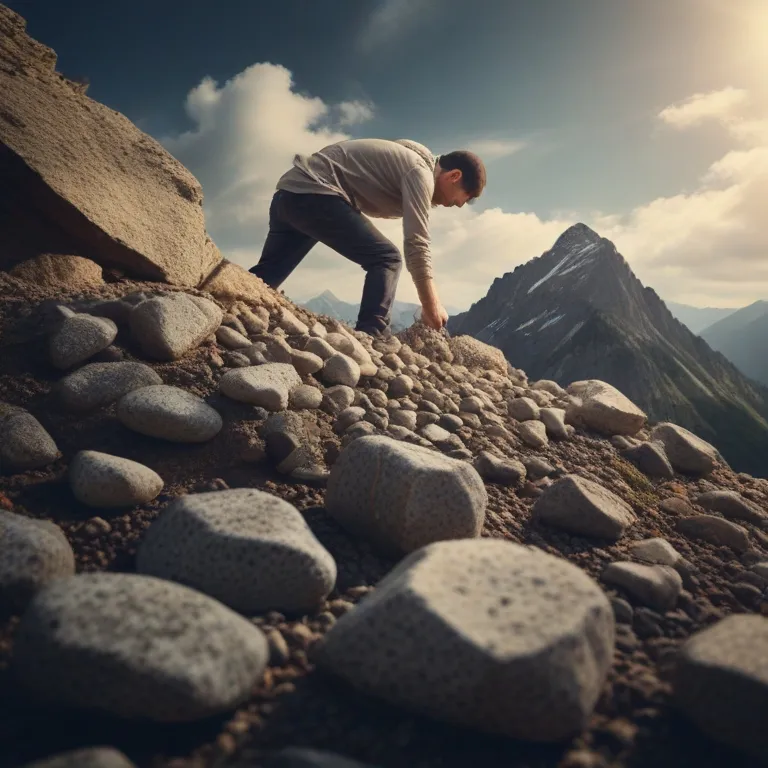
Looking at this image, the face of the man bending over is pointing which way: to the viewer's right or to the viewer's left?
to the viewer's right

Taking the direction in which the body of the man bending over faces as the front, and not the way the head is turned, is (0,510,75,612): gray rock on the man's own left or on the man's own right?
on the man's own right

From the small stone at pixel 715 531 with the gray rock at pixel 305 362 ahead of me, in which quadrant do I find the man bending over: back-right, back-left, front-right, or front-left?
front-right

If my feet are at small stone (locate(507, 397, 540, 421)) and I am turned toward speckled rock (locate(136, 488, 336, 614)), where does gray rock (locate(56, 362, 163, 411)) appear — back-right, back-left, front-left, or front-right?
front-right

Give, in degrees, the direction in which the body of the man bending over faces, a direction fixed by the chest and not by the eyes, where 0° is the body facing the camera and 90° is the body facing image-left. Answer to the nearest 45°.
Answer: approximately 270°

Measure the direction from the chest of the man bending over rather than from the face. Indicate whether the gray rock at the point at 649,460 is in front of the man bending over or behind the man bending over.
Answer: in front

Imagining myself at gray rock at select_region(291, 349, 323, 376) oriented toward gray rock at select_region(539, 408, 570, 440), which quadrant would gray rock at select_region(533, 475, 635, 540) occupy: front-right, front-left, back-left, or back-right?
front-right

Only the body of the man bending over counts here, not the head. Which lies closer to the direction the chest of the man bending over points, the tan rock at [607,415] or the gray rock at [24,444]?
the tan rock

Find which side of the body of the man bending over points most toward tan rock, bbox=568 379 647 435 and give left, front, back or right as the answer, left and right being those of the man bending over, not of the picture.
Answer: front
